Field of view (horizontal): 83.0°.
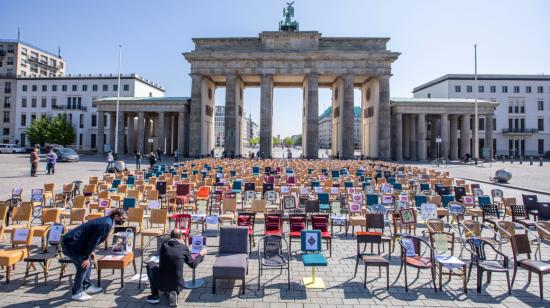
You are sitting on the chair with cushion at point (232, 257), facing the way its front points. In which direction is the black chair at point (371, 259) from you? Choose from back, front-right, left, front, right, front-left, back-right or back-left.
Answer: left

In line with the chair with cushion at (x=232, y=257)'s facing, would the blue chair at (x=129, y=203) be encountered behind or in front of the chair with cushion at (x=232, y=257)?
behind

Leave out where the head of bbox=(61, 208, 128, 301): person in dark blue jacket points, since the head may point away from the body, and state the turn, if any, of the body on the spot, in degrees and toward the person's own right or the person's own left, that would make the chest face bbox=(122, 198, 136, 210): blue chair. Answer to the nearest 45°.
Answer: approximately 90° to the person's own left

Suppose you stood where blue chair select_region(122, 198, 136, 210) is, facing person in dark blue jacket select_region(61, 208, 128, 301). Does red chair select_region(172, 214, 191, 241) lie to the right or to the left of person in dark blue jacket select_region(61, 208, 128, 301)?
left

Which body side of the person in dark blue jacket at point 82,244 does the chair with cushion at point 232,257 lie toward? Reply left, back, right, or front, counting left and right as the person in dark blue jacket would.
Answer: front

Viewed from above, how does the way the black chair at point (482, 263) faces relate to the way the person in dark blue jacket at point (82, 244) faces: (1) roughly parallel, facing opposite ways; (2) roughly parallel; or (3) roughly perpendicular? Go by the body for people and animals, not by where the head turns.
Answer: roughly perpendicular

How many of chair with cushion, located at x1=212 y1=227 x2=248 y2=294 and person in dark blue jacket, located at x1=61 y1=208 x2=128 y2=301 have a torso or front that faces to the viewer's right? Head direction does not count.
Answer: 1

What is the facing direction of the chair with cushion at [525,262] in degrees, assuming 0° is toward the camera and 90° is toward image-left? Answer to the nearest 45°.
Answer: approximately 315°

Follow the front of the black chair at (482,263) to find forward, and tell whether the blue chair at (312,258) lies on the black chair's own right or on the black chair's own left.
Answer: on the black chair's own right

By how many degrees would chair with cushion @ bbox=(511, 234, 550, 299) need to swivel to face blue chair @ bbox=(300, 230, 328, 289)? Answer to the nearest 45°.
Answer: approximately 90° to its right

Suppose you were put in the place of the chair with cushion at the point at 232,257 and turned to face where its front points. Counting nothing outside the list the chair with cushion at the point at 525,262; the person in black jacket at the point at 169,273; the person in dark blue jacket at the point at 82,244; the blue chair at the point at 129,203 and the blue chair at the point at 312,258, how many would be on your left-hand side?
2

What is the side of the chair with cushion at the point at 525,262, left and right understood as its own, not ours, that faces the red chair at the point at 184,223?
right

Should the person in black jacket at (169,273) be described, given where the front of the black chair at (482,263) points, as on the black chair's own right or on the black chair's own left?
on the black chair's own right

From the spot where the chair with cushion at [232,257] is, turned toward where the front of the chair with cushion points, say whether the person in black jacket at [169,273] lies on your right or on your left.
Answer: on your right

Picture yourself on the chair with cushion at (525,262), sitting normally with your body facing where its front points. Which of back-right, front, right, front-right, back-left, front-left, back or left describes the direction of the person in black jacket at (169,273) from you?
right

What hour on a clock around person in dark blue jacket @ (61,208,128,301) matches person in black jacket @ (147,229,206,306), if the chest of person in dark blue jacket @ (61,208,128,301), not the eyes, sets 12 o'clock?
person in black jacket @ (147,229,206,306) is roughly at 1 o'clock from person in dark blue jacket @ (61,208,128,301).

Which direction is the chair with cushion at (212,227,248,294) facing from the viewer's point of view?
toward the camera
